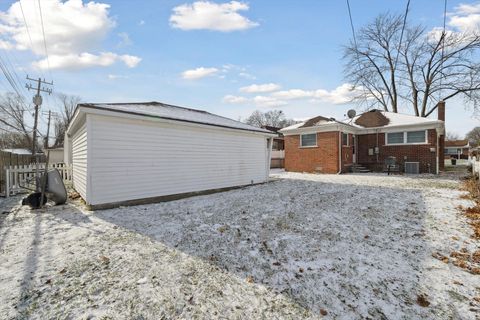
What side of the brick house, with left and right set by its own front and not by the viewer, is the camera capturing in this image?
back

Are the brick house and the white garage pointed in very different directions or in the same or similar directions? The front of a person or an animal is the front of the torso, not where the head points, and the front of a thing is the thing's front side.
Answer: same or similar directions

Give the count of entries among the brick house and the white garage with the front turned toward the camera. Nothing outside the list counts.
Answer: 0

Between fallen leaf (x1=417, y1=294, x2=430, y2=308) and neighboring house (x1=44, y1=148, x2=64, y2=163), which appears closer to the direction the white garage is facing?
the neighboring house

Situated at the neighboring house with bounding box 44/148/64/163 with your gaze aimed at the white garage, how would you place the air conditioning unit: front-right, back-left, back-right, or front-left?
front-left

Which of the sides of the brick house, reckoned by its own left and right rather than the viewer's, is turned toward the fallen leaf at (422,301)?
back

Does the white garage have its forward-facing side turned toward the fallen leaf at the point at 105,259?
no

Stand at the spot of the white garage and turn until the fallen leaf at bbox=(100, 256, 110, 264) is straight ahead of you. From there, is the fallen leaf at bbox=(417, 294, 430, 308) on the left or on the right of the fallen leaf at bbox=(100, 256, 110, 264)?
left

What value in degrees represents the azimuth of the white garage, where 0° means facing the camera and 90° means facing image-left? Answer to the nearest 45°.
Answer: approximately 225°
